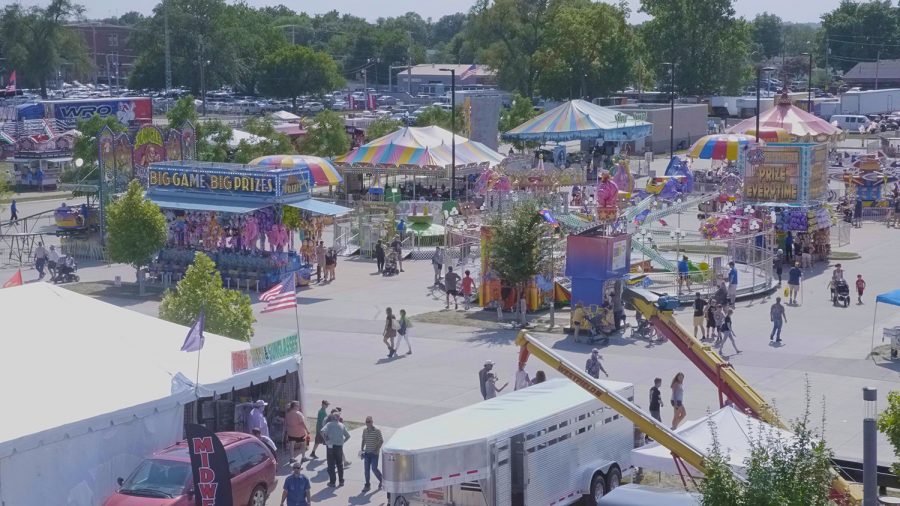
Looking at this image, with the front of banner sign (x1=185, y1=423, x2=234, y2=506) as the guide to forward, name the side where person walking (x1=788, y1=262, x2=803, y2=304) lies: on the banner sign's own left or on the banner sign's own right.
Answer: on the banner sign's own left

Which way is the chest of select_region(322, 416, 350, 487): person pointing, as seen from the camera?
away from the camera

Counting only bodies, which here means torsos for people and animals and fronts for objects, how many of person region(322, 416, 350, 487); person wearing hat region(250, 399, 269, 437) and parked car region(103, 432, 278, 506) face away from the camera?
1

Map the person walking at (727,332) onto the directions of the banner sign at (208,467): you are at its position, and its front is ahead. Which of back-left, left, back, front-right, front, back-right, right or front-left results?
back-left

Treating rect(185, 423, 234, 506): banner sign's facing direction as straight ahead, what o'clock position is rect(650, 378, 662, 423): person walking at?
The person walking is roughly at 8 o'clock from the banner sign.

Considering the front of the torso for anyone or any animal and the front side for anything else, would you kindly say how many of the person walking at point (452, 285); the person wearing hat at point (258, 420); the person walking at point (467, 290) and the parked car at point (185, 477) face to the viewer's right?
1
